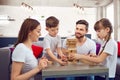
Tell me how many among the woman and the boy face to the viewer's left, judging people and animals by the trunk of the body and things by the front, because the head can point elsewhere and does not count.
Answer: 0

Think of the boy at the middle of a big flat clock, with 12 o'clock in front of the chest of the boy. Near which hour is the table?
The table is roughly at 1 o'clock from the boy.

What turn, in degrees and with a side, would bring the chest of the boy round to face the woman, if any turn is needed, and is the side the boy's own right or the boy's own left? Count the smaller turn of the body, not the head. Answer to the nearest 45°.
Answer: approximately 45° to the boy's own right

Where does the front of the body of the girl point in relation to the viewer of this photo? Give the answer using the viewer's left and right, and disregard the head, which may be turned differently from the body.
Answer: facing to the left of the viewer

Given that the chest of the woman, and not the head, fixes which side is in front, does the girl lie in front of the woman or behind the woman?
in front

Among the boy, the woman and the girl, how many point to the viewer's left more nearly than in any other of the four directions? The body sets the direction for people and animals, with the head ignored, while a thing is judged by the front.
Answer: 1

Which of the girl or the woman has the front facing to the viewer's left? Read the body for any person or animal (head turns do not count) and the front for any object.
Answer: the girl

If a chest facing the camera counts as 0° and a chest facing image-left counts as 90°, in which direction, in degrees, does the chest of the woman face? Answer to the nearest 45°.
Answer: approximately 270°

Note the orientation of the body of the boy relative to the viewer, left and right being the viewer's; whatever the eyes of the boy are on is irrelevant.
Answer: facing the viewer and to the right of the viewer

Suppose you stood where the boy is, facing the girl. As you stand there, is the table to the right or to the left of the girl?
right

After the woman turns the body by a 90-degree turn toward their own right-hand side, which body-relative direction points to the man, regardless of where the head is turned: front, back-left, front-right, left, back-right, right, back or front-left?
back-left

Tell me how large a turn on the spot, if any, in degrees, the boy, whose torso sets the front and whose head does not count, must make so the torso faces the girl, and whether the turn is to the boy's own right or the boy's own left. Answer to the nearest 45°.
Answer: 0° — they already face them

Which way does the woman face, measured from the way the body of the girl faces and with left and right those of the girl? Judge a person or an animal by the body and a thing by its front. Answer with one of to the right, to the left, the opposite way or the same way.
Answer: the opposite way

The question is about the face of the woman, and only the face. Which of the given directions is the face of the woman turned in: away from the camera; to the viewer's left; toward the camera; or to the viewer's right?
to the viewer's right

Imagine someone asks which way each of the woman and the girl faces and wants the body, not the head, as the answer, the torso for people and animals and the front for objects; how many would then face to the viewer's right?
1
